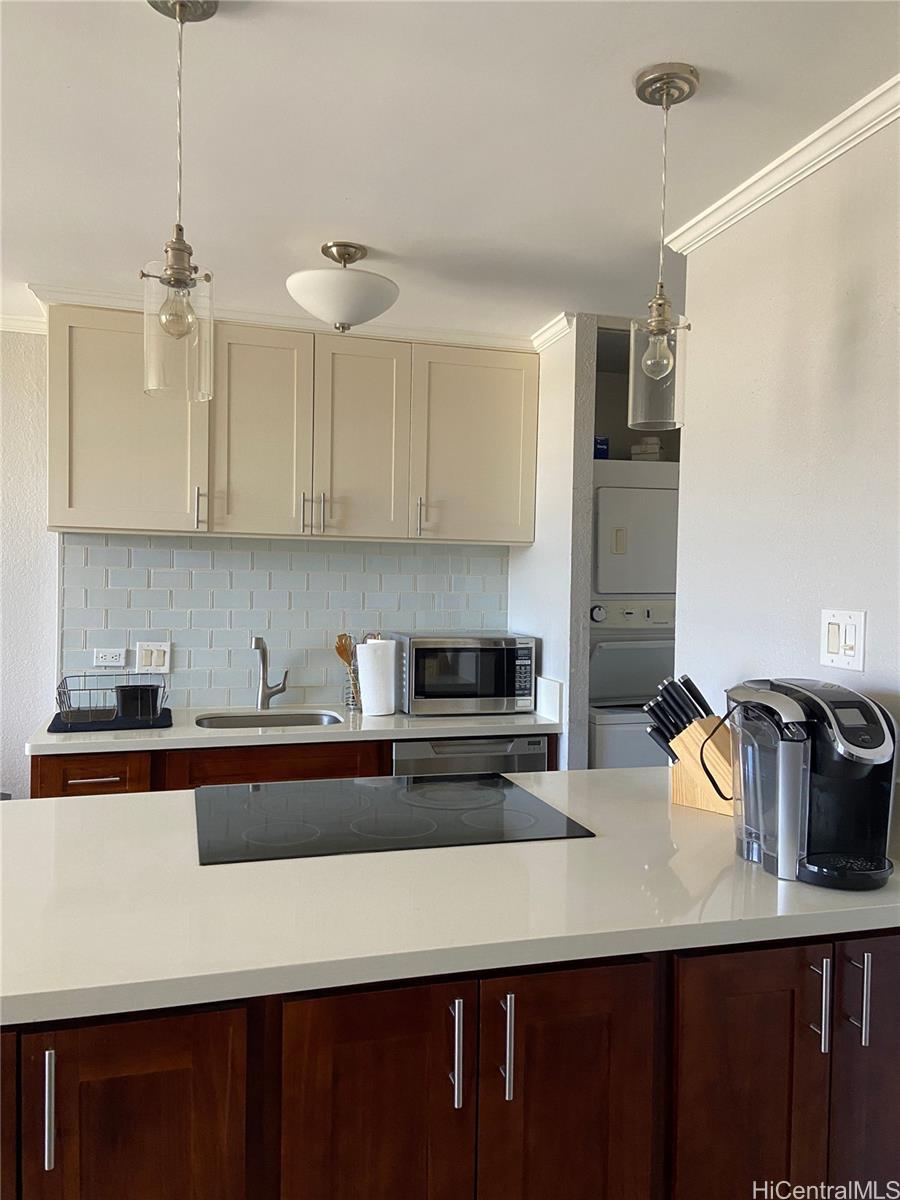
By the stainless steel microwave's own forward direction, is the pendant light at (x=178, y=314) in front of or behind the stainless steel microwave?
in front

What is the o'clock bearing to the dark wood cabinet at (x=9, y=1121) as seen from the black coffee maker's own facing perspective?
The dark wood cabinet is roughly at 3 o'clock from the black coffee maker.

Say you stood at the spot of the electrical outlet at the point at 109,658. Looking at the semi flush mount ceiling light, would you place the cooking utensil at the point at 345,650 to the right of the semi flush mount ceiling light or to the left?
left

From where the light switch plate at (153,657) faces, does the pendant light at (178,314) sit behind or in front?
in front

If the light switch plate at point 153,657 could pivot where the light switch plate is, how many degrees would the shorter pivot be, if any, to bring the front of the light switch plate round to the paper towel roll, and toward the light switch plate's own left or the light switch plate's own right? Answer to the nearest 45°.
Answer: approximately 45° to the light switch plate's own left

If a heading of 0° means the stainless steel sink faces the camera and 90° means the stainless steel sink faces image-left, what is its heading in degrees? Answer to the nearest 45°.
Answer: approximately 0°

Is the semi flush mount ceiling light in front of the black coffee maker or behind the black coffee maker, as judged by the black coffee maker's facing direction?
behind
